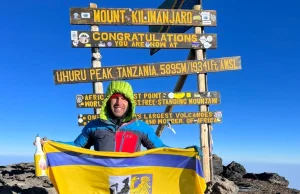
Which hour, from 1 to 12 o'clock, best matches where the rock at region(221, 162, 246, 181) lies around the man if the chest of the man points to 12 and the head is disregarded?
The rock is roughly at 7 o'clock from the man.

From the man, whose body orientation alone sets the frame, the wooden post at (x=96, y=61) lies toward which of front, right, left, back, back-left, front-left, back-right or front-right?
back

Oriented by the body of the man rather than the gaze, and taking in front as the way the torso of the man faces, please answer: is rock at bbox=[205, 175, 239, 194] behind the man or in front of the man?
behind

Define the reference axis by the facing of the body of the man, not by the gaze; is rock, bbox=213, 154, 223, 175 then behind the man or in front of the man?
behind

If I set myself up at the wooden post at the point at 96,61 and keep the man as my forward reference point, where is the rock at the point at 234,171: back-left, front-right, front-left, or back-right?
back-left

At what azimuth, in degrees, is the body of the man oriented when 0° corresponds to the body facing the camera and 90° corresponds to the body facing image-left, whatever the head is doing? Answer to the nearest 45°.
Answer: approximately 0°

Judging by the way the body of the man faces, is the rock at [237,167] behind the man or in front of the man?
behind
